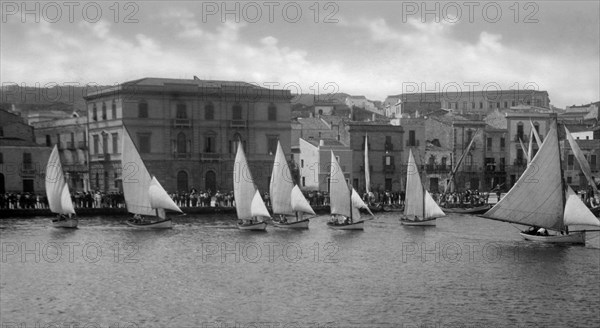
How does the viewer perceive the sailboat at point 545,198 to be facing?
facing to the right of the viewer
